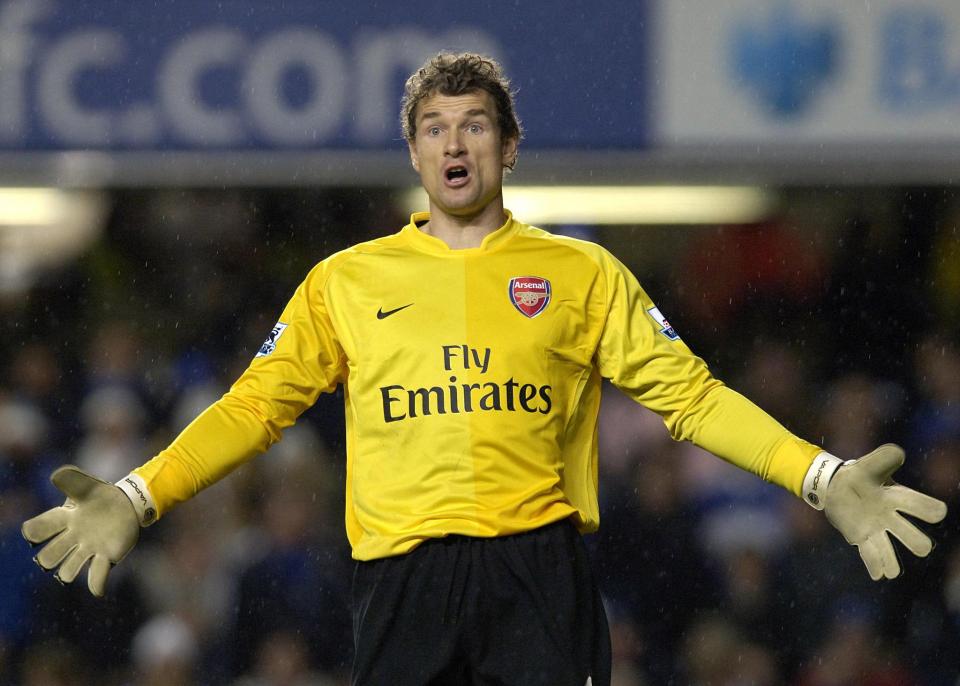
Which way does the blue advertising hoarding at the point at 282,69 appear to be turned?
toward the camera

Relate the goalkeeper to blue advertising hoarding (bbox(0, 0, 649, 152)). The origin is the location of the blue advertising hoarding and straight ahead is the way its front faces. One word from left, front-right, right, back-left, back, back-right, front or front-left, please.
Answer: front

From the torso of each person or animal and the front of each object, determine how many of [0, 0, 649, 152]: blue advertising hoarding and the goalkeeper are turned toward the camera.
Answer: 2

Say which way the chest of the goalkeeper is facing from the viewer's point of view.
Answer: toward the camera

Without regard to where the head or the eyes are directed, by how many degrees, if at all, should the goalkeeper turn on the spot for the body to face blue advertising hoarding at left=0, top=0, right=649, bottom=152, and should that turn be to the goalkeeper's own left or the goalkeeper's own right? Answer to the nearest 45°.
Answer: approximately 180°
